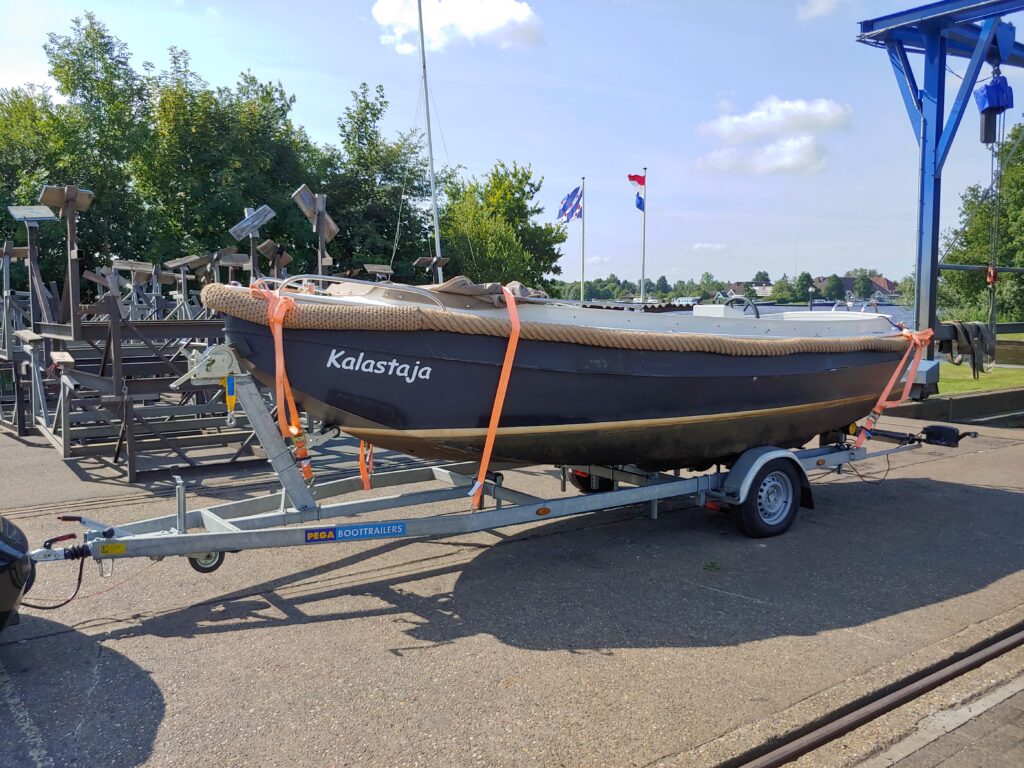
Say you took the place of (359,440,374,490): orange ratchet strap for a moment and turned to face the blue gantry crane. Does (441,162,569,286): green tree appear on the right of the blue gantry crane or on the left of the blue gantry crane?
left

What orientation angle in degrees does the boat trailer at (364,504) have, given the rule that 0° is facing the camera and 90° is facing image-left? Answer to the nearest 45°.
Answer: approximately 45°

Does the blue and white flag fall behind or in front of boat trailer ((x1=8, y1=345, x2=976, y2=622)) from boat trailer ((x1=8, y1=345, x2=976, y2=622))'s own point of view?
behind

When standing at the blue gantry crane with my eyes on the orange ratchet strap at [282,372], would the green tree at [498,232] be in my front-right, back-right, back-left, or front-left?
back-right

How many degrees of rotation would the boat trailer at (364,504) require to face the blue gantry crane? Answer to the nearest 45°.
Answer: approximately 180°

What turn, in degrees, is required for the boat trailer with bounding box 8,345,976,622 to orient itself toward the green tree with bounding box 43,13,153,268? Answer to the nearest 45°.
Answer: approximately 90° to its right

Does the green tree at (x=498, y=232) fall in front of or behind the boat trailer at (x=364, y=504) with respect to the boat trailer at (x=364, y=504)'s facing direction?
behind
